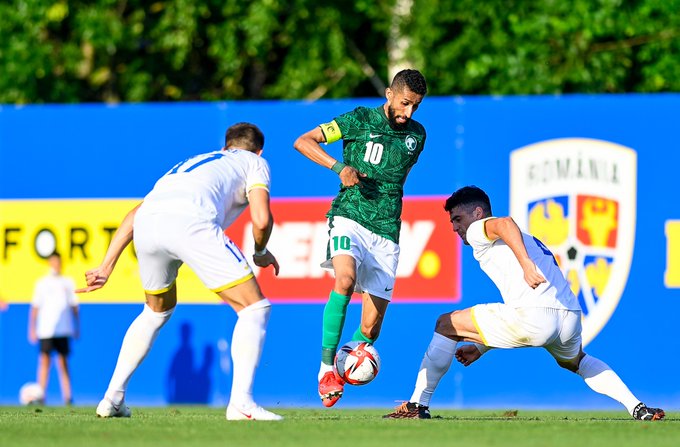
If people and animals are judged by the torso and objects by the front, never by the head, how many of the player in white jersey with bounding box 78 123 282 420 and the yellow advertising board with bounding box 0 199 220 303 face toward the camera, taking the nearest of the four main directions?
1

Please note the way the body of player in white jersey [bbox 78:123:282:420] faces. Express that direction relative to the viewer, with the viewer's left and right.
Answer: facing away from the viewer and to the right of the viewer

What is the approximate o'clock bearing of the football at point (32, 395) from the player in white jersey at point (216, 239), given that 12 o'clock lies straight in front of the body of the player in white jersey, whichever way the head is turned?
The football is roughly at 10 o'clock from the player in white jersey.

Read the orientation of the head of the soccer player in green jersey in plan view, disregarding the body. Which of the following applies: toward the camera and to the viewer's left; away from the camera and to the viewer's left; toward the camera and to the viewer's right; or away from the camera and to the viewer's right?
toward the camera and to the viewer's right

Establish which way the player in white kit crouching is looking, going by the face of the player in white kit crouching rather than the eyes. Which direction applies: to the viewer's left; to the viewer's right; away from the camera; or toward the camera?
to the viewer's left

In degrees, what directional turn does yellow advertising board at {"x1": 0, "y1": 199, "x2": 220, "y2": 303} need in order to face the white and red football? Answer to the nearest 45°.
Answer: approximately 45° to its left

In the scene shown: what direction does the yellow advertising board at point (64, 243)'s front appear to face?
toward the camera

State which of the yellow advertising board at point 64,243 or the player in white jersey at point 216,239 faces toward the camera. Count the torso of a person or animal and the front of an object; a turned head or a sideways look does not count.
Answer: the yellow advertising board

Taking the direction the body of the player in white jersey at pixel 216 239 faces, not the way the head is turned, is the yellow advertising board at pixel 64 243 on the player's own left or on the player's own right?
on the player's own left

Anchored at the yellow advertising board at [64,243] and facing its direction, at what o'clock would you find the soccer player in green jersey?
The soccer player in green jersey is roughly at 11 o'clock from the yellow advertising board.

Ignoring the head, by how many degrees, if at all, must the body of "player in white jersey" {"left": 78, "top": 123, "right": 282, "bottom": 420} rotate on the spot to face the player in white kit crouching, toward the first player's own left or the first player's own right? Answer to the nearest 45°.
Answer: approximately 45° to the first player's own right

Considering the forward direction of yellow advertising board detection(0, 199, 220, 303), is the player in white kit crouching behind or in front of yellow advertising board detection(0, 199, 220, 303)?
in front
